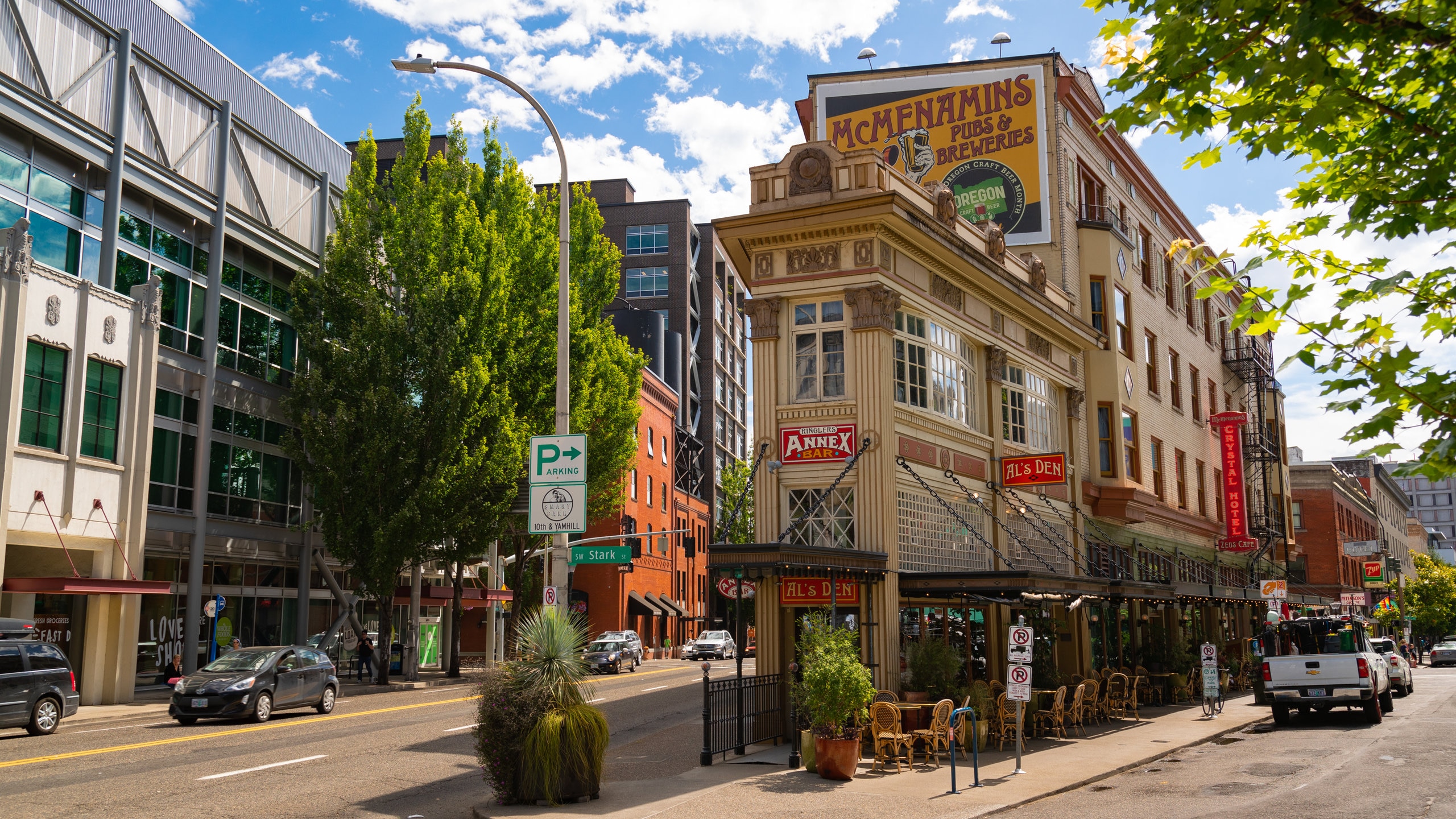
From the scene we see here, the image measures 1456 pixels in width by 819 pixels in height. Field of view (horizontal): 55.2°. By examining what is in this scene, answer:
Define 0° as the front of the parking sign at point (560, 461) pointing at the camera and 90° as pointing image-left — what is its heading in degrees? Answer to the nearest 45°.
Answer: approximately 0°

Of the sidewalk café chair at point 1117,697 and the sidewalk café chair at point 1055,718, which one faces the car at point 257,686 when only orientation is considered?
the sidewalk café chair at point 1055,718

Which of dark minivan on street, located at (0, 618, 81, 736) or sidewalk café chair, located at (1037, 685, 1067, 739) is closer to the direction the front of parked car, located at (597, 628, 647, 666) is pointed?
the dark minivan on street

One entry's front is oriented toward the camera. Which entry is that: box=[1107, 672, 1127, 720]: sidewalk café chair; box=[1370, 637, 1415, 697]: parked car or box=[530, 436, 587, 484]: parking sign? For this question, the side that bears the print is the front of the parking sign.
the parking sign

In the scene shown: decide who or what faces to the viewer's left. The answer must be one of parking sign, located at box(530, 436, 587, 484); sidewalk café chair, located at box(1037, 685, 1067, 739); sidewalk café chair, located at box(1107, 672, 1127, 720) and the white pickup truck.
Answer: sidewalk café chair, located at box(1037, 685, 1067, 739)

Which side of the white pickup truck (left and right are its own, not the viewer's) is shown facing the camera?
back

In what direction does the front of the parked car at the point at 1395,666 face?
away from the camera

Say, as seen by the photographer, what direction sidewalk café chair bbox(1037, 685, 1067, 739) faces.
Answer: facing to the left of the viewer

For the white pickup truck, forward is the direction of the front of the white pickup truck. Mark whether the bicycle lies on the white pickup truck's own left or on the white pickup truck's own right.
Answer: on the white pickup truck's own left

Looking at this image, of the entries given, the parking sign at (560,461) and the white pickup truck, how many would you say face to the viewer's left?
0
